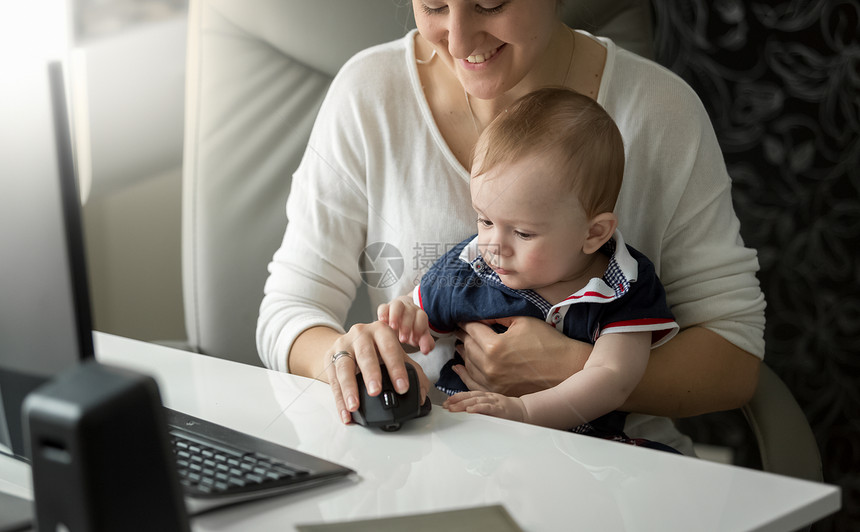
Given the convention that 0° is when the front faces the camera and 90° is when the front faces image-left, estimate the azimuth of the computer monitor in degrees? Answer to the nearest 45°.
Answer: approximately 225°

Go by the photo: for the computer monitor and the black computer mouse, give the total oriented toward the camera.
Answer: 1

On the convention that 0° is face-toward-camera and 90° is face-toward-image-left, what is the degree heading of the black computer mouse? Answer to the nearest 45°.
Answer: approximately 0°

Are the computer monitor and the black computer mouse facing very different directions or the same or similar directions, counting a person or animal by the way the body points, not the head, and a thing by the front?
very different directions
